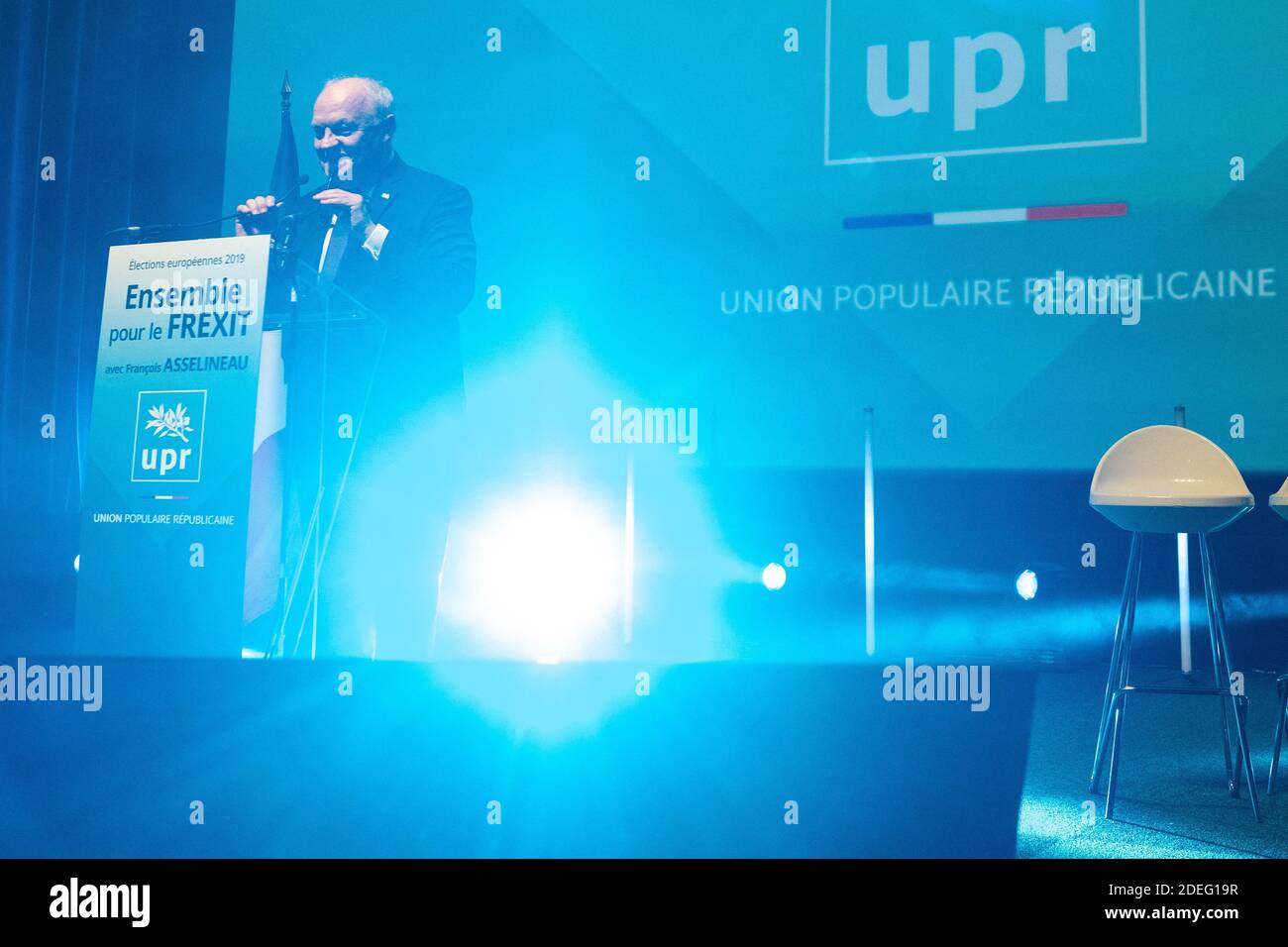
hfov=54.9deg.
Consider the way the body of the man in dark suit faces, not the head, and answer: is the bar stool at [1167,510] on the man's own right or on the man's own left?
on the man's own left

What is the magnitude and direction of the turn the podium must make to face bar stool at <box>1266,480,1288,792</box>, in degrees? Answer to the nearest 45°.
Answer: approximately 90° to its left

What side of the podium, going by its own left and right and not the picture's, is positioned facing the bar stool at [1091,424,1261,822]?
left

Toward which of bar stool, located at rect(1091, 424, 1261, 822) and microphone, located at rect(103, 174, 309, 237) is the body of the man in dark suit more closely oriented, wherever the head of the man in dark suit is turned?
the microphone

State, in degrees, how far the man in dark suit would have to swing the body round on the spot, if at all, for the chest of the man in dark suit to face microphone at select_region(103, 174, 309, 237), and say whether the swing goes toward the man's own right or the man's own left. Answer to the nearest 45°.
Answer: approximately 45° to the man's own right

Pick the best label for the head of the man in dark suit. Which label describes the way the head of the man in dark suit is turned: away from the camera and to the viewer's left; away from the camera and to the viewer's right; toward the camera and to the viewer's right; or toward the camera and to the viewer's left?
toward the camera and to the viewer's left

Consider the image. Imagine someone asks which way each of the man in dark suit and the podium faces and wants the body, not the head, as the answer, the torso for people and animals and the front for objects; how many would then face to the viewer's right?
0

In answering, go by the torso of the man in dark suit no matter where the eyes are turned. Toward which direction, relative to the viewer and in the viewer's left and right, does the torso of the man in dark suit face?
facing the viewer and to the left of the viewer
